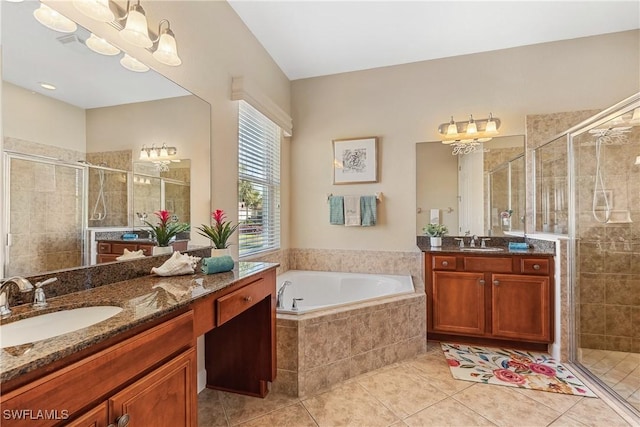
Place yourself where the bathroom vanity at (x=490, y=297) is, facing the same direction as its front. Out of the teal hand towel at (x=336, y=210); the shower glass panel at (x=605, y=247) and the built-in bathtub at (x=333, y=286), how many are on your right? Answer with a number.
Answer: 2

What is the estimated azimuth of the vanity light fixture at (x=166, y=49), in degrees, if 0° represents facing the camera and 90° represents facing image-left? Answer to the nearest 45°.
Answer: approximately 315°

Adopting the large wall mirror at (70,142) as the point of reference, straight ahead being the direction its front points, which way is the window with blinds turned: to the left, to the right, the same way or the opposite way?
the same way

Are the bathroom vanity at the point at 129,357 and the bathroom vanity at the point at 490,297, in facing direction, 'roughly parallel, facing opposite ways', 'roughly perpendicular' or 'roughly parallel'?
roughly perpendicular

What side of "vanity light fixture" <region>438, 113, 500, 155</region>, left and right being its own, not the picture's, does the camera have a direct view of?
front

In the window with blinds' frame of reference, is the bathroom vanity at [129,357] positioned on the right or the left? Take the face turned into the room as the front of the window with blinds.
on its right

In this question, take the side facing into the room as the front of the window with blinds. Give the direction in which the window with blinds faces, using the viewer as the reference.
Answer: facing the viewer and to the right of the viewer

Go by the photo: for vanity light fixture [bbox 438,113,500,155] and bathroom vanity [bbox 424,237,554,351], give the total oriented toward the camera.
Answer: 2

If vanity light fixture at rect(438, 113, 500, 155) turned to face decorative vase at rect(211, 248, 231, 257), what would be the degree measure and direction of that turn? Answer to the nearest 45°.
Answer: approximately 45° to its right

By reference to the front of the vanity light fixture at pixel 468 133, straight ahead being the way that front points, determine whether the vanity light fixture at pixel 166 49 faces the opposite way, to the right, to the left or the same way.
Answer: to the left

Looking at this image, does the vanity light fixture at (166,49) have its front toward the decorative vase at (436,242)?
no

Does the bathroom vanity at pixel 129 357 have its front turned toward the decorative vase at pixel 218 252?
no

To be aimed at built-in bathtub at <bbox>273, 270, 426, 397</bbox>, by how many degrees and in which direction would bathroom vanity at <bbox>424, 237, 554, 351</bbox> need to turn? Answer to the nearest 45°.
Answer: approximately 45° to its right

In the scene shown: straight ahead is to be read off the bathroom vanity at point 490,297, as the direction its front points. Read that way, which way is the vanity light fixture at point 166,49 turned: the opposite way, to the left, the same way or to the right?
to the left

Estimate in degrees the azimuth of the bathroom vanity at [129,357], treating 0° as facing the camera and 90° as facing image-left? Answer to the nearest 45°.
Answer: approximately 315°

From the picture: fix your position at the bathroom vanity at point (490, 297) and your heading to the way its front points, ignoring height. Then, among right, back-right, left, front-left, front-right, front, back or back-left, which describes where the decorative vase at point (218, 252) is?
front-right

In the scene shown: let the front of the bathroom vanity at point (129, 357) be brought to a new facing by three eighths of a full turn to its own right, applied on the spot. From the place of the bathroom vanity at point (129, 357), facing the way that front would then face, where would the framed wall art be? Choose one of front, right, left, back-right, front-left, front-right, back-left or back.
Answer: back-right
